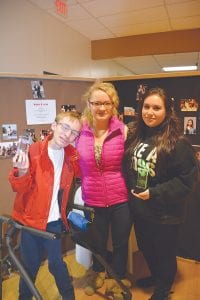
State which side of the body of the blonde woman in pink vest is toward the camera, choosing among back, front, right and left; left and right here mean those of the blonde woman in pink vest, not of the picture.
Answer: front

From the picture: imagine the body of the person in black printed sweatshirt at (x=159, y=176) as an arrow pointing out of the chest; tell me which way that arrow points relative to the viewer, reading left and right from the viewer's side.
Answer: facing the viewer and to the left of the viewer

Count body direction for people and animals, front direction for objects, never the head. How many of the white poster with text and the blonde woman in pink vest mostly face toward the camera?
2

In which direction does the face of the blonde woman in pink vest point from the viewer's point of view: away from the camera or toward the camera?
toward the camera

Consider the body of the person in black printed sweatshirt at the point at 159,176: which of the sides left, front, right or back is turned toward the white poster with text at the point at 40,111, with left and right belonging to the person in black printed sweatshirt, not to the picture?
right

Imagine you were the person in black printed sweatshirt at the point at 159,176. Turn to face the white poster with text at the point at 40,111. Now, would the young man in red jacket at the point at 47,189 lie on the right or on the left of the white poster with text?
left

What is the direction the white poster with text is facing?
toward the camera

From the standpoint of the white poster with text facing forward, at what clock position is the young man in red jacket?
The young man in red jacket is roughly at 12 o'clock from the white poster with text.

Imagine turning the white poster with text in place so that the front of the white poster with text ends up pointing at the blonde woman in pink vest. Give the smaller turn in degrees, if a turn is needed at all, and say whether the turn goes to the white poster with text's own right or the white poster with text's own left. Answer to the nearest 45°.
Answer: approximately 45° to the white poster with text's own left

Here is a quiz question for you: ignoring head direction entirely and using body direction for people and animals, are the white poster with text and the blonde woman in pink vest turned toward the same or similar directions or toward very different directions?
same or similar directions
